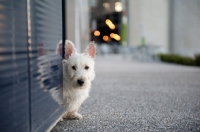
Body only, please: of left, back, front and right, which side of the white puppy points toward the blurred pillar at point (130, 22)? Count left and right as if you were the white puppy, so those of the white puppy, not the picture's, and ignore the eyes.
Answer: back

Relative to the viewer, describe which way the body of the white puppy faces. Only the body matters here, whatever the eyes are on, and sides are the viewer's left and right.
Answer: facing the viewer

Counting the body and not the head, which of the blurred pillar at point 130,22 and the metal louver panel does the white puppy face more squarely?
the metal louver panel
